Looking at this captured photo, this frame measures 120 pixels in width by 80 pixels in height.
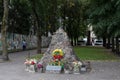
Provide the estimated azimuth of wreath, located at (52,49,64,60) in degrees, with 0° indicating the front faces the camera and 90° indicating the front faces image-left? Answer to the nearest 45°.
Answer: approximately 0°

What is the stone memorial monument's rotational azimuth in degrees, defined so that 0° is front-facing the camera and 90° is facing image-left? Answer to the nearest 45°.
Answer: approximately 0°
